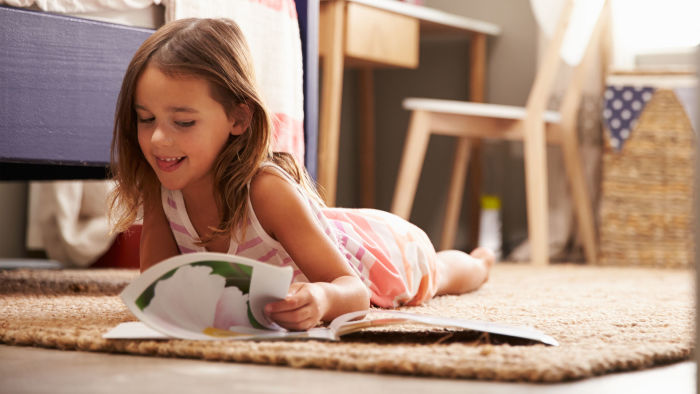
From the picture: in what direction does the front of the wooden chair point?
to the viewer's left

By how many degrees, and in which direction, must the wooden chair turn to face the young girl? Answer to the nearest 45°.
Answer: approximately 90° to its left

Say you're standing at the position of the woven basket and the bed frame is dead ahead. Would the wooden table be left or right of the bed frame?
right

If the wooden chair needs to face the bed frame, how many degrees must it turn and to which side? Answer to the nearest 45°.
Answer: approximately 45° to its left
